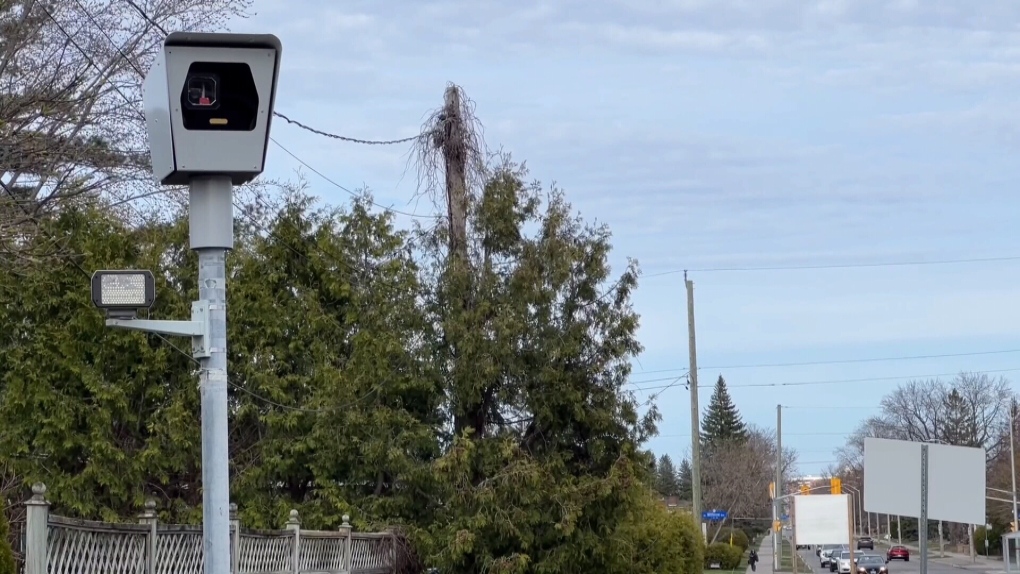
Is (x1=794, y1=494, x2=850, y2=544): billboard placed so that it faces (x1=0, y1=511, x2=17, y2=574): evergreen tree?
yes

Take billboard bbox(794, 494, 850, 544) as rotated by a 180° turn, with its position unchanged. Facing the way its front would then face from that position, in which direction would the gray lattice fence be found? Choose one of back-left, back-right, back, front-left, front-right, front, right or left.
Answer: back

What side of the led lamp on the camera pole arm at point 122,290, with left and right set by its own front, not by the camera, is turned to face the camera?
front

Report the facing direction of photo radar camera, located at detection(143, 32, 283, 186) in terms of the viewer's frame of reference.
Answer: facing the viewer

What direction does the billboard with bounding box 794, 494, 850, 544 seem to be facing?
toward the camera

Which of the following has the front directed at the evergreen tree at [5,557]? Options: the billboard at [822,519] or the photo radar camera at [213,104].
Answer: the billboard

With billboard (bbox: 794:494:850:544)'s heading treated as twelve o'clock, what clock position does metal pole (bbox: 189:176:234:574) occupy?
The metal pole is roughly at 12 o'clock from the billboard.

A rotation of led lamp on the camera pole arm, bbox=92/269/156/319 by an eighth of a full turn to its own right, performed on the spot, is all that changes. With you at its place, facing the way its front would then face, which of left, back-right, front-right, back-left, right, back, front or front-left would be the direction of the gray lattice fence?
back-right

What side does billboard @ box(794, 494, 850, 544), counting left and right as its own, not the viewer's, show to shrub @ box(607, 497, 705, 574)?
front
